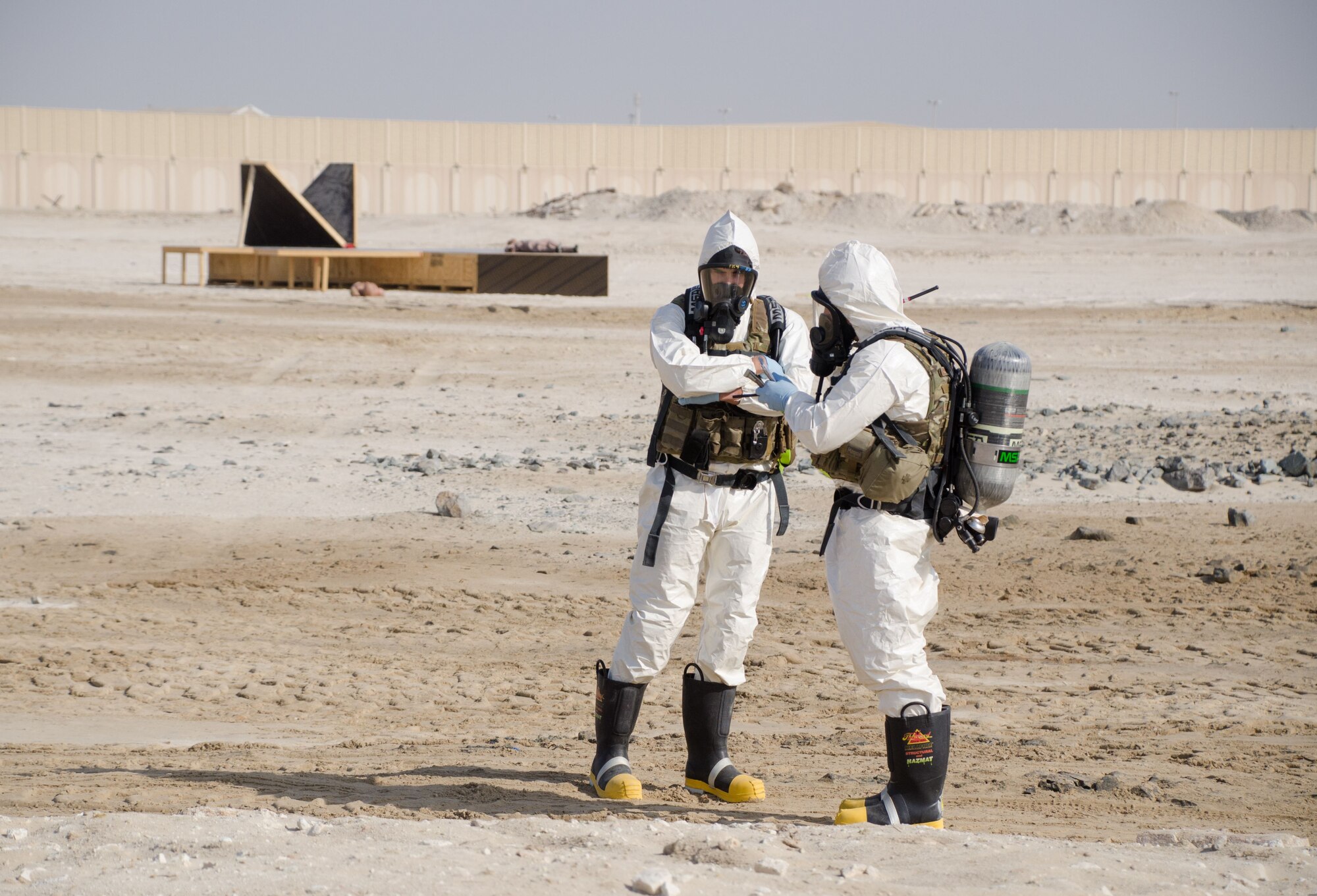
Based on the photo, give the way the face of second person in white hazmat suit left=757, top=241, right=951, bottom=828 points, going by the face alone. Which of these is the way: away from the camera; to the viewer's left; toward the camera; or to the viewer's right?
to the viewer's left

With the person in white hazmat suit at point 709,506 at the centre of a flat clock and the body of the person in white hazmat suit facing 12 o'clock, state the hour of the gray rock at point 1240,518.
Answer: The gray rock is roughly at 7 o'clock from the person in white hazmat suit.

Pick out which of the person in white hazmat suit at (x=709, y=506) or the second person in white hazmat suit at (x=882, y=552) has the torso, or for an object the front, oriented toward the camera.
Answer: the person in white hazmat suit

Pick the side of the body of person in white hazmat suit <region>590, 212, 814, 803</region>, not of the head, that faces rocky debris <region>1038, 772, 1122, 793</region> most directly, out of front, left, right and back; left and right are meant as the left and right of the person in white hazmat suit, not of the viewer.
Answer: left

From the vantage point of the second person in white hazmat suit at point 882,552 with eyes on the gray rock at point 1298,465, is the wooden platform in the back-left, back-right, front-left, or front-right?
front-left

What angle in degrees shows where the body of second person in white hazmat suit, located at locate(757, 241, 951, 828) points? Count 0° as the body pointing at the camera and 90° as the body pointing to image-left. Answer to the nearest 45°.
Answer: approximately 90°

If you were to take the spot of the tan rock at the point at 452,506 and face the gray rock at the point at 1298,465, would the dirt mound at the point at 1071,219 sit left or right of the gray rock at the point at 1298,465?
left

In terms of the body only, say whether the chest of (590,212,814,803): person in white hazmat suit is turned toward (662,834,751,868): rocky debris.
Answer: yes

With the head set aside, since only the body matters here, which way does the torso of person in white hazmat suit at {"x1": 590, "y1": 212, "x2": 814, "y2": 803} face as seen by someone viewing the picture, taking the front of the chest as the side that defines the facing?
toward the camera

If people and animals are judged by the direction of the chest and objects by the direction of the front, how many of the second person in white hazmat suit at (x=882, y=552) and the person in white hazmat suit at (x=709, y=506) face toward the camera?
1

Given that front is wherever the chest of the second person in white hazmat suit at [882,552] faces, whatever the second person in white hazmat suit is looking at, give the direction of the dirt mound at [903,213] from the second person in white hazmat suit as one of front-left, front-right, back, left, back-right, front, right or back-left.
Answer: right

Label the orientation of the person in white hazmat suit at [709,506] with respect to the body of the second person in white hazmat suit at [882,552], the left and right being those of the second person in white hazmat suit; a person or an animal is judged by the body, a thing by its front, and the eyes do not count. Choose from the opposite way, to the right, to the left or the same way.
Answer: to the left
